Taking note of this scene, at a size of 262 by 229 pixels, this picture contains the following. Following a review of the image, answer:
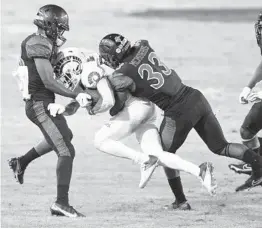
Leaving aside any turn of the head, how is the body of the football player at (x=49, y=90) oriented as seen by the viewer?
to the viewer's right

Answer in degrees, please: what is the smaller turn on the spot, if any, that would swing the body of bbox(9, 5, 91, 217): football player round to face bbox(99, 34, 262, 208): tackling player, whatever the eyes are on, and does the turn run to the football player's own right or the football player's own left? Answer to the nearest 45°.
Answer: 0° — they already face them

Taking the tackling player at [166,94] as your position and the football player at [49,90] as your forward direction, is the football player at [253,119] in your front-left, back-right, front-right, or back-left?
back-right

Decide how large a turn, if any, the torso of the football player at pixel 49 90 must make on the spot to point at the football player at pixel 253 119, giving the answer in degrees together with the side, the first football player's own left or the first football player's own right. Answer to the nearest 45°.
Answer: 0° — they already face them

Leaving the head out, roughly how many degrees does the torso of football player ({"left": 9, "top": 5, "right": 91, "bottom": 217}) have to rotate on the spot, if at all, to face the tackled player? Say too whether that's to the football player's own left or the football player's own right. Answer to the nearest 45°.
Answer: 0° — they already face them

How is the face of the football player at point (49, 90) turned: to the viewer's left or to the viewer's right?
to the viewer's right

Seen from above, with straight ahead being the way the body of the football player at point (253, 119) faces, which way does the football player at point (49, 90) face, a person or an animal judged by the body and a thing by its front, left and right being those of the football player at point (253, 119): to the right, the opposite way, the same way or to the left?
the opposite way

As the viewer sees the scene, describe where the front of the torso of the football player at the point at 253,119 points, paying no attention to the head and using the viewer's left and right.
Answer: facing to the left of the viewer

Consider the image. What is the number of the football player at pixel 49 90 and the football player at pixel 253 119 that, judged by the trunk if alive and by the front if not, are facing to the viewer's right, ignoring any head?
1
